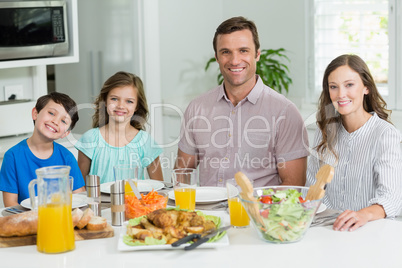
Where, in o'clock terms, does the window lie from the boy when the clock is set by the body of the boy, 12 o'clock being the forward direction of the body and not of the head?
The window is roughly at 8 o'clock from the boy.

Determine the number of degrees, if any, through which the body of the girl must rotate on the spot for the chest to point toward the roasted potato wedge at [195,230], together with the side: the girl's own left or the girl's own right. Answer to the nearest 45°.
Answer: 0° — they already face it

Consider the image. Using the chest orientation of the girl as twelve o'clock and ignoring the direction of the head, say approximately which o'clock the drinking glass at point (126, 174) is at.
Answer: The drinking glass is roughly at 12 o'clock from the girl.

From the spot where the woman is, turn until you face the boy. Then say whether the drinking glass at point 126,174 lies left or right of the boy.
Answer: left

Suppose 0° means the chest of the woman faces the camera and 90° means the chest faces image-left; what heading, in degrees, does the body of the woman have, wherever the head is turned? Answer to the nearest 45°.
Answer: approximately 45°

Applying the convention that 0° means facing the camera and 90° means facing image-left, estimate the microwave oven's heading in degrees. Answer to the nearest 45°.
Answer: approximately 0°

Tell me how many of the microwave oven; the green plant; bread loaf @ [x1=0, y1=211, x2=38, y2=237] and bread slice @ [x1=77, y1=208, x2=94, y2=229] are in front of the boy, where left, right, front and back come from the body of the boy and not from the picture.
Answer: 2

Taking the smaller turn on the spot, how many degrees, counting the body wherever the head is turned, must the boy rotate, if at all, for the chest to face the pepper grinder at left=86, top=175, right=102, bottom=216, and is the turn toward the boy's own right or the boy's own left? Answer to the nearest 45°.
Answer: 0° — they already face it
